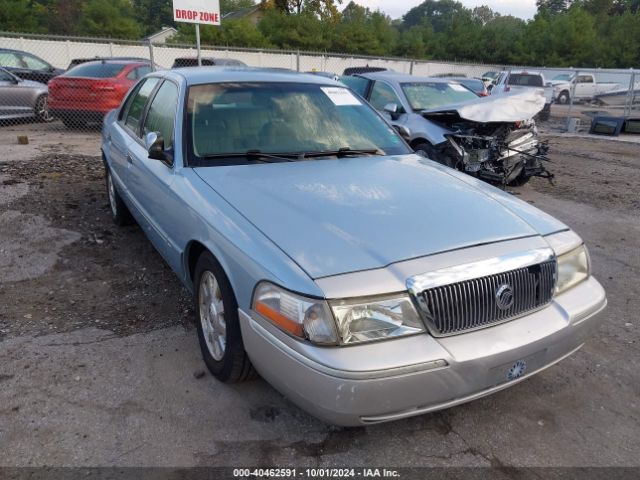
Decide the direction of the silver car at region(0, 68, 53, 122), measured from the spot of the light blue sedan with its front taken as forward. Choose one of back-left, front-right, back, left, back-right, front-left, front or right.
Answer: back

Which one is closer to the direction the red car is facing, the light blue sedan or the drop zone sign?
the drop zone sign

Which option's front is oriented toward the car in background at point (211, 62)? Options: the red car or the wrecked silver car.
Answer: the red car

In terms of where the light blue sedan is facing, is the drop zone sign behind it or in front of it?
behind

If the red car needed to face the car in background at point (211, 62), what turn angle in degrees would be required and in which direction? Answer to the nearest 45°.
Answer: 0° — it already faces it

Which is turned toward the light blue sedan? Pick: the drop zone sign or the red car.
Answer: the drop zone sign

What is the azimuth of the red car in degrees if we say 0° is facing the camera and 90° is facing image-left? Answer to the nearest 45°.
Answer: approximately 225°
